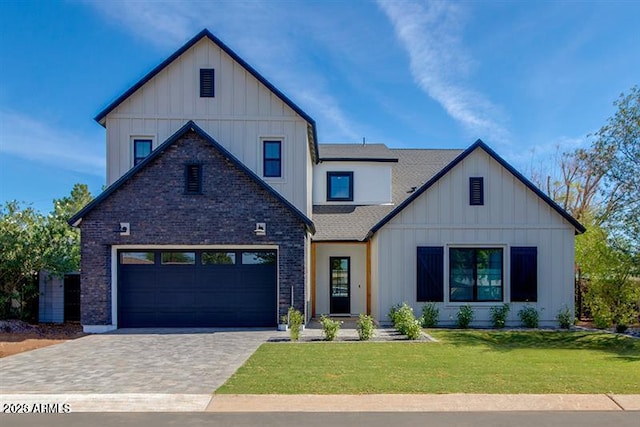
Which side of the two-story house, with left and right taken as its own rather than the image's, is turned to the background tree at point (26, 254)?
right

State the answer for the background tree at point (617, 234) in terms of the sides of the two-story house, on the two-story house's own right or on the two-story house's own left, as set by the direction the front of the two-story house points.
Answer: on the two-story house's own left

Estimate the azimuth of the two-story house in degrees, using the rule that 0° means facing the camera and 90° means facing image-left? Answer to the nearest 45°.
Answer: approximately 0°

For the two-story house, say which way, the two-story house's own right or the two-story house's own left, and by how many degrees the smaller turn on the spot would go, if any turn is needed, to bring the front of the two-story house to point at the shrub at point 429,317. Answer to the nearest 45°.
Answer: approximately 90° to the two-story house's own left

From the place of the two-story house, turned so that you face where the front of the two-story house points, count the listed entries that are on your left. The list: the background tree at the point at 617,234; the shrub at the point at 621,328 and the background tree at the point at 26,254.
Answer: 2

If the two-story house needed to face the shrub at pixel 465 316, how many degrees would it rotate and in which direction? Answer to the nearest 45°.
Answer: approximately 90° to its left

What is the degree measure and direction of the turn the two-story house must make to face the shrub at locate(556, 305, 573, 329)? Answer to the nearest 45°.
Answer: approximately 90° to its left

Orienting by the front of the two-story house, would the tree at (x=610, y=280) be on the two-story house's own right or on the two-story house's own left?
on the two-story house's own left

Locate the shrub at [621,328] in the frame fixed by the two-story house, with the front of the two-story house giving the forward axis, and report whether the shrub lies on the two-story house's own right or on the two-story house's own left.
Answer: on the two-story house's own left

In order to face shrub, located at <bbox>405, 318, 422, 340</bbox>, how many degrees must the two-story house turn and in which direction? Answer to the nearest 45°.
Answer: approximately 45° to its left
